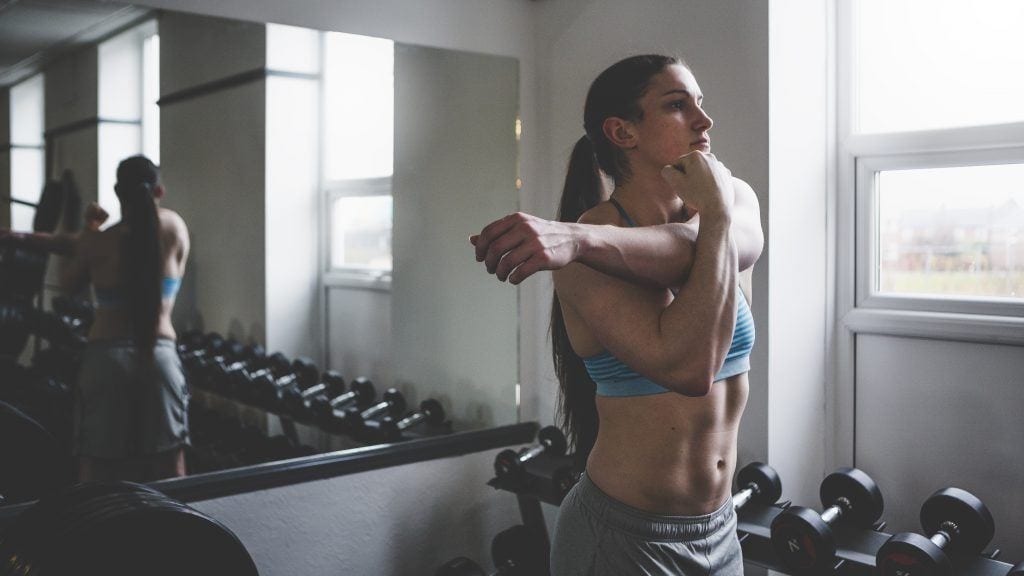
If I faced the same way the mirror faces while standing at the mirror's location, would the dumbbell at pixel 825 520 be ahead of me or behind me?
ahead

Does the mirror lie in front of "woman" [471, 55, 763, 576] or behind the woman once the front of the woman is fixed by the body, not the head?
behind

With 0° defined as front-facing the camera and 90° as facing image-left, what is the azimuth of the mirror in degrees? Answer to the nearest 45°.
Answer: approximately 315°

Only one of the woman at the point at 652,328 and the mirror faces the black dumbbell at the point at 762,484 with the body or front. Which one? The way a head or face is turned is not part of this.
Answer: the mirror

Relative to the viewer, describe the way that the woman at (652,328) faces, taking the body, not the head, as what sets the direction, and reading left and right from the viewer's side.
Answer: facing the viewer and to the right of the viewer

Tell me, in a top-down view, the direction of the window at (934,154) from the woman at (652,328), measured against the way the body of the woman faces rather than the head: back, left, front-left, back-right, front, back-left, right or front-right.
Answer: left

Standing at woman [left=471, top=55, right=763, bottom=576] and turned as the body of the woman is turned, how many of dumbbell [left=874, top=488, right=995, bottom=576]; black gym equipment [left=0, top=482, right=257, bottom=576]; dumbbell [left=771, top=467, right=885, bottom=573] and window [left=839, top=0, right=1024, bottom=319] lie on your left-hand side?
3

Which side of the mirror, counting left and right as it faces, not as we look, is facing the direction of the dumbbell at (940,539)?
front

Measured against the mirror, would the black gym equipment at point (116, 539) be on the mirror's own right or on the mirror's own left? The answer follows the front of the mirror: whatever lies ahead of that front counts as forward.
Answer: on the mirror's own right

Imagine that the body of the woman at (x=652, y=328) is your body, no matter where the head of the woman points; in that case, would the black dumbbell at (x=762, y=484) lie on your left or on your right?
on your left

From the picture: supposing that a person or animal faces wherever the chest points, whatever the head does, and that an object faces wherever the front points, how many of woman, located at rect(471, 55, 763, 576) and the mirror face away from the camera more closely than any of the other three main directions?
0
